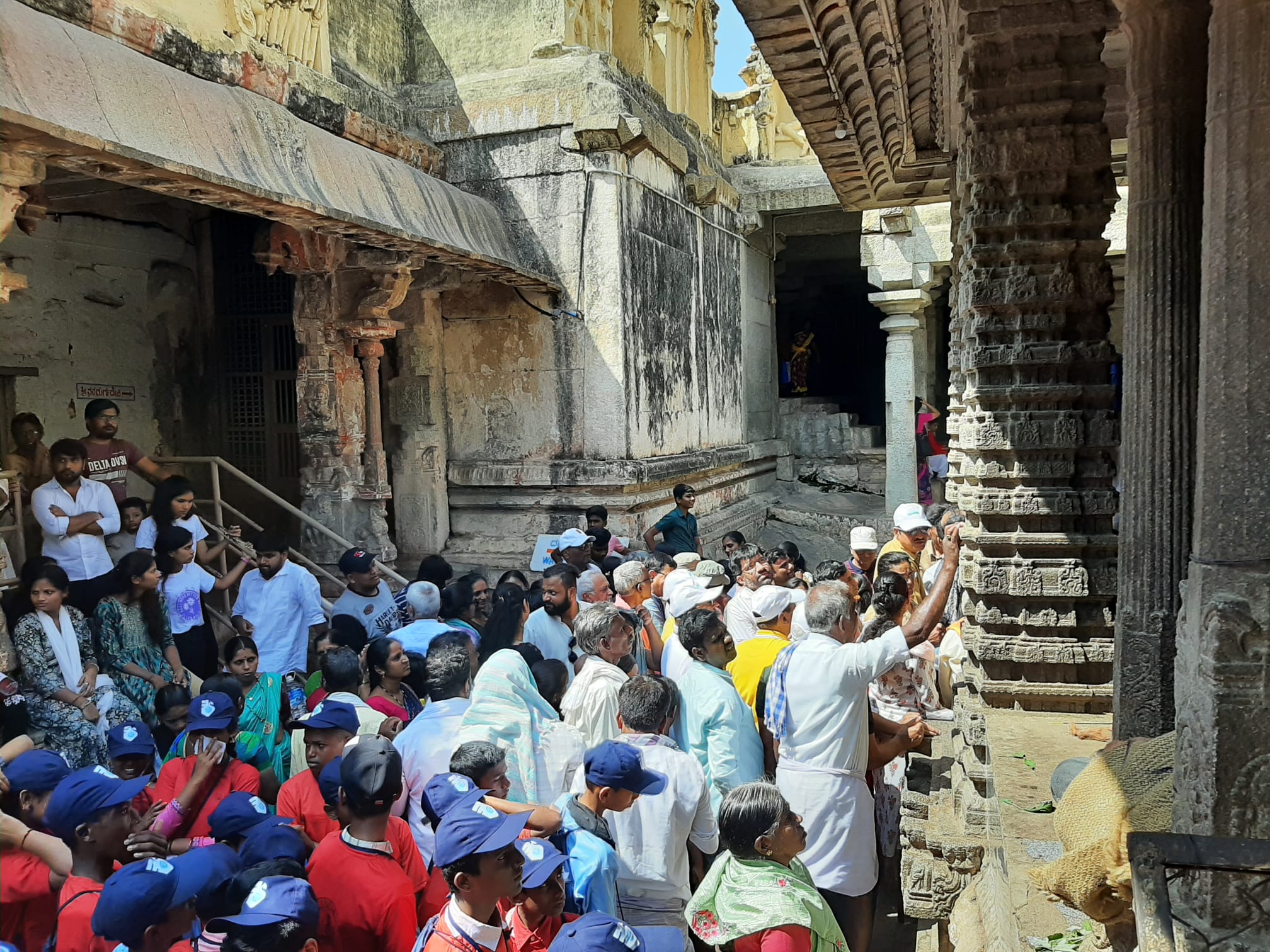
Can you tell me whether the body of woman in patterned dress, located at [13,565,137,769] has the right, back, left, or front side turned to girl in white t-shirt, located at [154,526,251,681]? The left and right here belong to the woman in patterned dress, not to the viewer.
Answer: left

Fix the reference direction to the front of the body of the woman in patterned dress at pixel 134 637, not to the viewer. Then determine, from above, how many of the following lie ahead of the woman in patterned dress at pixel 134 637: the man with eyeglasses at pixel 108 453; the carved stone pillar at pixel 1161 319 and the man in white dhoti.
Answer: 2

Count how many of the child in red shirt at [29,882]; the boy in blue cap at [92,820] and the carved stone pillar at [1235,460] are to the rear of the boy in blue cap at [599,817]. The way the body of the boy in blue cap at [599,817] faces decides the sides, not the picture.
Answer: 2

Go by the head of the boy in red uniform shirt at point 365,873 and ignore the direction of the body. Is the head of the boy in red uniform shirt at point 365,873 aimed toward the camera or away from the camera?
away from the camera

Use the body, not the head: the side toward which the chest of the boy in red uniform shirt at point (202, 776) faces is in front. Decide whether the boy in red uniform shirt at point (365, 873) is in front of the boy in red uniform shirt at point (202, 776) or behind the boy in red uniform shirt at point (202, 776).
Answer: in front

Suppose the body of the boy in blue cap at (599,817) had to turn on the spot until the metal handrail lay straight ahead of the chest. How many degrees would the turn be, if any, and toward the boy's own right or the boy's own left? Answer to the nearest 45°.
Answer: approximately 135° to the boy's own left

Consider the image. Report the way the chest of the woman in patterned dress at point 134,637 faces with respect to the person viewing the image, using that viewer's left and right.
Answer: facing the viewer and to the right of the viewer

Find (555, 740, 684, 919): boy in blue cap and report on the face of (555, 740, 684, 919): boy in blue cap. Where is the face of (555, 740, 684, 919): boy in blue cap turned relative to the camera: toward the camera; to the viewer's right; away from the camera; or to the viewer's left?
to the viewer's right

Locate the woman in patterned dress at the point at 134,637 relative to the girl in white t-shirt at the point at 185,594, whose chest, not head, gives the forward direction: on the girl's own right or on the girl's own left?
on the girl's own right

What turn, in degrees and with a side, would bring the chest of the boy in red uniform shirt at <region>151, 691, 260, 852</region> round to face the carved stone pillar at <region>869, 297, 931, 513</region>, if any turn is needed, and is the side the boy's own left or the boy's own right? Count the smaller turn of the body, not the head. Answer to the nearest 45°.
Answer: approximately 135° to the boy's own left

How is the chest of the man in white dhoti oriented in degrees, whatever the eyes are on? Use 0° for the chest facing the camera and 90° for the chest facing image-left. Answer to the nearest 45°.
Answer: approximately 225°

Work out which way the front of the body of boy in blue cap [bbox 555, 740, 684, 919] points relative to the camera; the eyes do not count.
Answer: to the viewer's right
